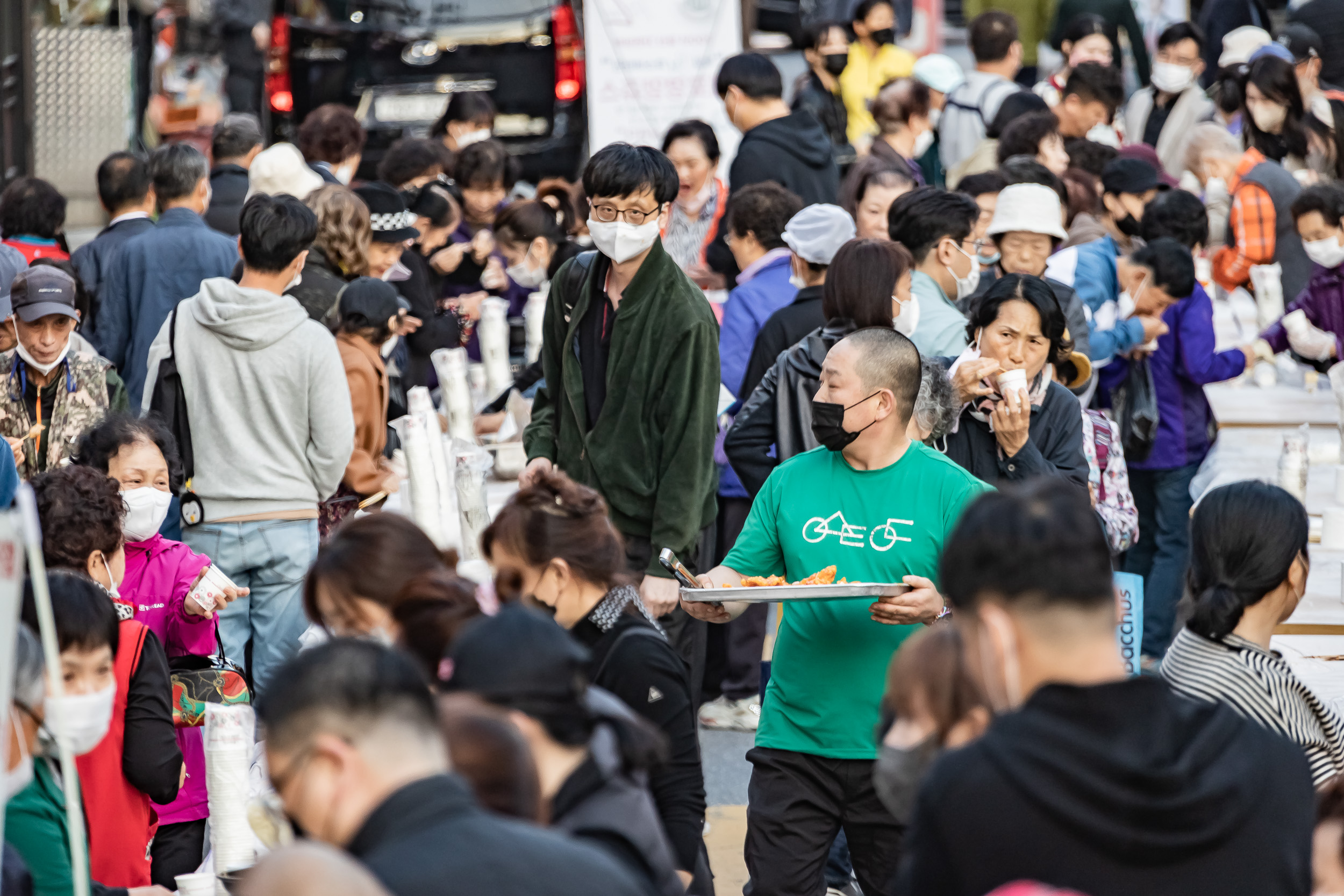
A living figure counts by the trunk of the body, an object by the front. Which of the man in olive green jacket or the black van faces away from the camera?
the black van

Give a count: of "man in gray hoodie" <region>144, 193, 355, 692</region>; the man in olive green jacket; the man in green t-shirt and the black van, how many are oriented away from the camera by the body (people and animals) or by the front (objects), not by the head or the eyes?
2

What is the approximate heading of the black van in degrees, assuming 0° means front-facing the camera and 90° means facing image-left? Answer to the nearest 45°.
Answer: approximately 180°

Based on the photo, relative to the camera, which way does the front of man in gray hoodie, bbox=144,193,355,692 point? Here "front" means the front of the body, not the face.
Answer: away from the camera

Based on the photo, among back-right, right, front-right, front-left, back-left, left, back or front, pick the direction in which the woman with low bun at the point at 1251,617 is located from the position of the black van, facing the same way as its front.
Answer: back

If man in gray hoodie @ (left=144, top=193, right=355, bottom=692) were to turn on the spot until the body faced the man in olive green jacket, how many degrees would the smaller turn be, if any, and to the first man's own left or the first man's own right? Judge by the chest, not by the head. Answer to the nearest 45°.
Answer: approximately 135° to the first man's own right

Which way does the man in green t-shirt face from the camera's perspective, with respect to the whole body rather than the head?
toward the camera

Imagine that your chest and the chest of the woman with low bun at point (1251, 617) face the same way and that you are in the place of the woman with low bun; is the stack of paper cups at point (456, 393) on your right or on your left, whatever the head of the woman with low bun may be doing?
on your left

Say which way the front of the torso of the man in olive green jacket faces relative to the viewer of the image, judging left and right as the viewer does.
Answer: facing the viewer and to the left of the viewer

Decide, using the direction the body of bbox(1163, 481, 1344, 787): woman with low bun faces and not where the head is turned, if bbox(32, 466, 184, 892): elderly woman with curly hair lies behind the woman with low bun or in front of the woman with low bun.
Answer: behind
